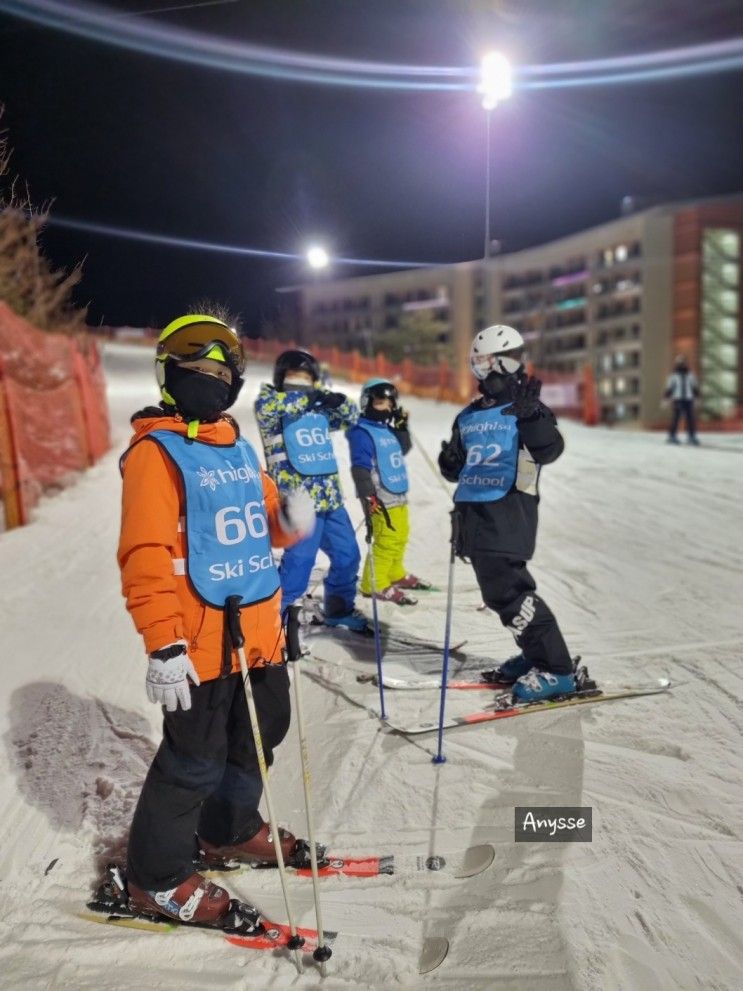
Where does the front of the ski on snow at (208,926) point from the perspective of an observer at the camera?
facing to the right of the viewer

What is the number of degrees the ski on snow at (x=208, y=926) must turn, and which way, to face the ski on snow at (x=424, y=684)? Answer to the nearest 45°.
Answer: approximately 45° to its left

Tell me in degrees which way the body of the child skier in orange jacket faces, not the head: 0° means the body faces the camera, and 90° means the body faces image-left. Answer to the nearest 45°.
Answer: approximately 315°

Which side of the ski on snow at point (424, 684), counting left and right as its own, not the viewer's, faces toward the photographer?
left

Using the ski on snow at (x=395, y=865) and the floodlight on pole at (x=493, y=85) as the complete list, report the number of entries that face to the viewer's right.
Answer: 1

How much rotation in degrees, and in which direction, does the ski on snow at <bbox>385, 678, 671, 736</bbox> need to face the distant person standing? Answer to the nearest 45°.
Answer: approximately 90° to its right

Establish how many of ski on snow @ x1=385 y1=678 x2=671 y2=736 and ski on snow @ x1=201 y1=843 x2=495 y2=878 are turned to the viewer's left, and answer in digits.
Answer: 1

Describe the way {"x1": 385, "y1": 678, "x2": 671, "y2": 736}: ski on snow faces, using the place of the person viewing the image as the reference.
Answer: facing to the left of the viewer

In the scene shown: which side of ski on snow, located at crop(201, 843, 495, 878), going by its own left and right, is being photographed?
right

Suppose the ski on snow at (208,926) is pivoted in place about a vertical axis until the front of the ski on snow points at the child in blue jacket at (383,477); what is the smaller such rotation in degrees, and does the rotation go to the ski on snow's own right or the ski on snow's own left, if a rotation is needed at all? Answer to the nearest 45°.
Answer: approximately 45° to the ski on snow's own left
